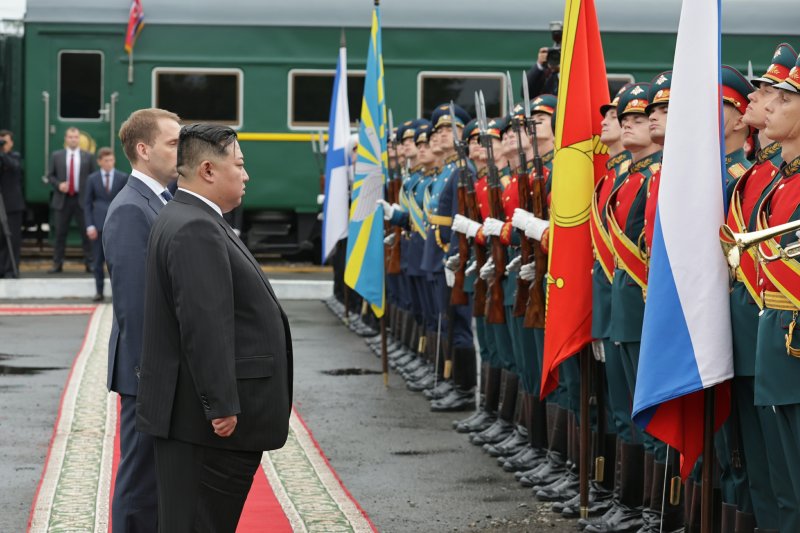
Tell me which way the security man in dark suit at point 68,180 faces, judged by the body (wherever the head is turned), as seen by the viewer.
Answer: toward the camera

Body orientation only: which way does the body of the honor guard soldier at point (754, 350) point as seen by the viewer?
to the viewer's left

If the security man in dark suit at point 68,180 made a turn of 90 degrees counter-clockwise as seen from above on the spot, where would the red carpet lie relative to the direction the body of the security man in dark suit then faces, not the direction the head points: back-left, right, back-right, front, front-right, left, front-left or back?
right

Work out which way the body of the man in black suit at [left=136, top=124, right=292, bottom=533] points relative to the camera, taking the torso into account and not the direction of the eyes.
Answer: to the viewer's right

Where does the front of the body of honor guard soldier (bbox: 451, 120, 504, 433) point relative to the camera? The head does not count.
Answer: to the viewer's left

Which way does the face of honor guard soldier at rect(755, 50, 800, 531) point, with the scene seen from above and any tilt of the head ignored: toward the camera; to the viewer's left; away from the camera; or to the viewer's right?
to the viewer's left

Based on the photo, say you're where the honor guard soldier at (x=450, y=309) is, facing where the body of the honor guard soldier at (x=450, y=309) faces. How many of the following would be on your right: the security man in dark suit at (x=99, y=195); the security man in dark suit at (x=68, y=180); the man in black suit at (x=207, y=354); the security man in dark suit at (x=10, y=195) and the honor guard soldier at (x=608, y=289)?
3

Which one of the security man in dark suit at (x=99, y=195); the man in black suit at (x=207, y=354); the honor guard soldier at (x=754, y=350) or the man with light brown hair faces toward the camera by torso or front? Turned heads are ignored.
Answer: the security man in dark suit

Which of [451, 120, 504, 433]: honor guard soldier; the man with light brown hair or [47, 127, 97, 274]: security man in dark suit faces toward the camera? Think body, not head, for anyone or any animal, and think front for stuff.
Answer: the security man in dark suit

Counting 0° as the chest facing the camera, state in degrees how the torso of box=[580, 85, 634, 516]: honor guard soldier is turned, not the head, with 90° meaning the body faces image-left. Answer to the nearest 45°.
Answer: approximately 45°

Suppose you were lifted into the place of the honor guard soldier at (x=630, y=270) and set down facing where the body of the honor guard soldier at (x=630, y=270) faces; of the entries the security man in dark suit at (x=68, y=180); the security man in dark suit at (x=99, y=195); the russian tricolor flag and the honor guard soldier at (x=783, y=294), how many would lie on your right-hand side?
2

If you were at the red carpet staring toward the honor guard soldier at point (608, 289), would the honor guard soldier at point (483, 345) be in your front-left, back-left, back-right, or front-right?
front-left

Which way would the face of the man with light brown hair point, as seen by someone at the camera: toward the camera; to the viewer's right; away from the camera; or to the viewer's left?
to the viewer's right

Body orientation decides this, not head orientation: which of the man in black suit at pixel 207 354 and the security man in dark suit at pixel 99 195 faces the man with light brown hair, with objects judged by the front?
the security man in dark suit

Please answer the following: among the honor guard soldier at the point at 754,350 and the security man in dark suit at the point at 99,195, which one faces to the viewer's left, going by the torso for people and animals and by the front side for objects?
the honor guard soldier

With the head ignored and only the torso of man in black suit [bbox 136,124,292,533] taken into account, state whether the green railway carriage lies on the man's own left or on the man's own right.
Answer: on the man's own left
